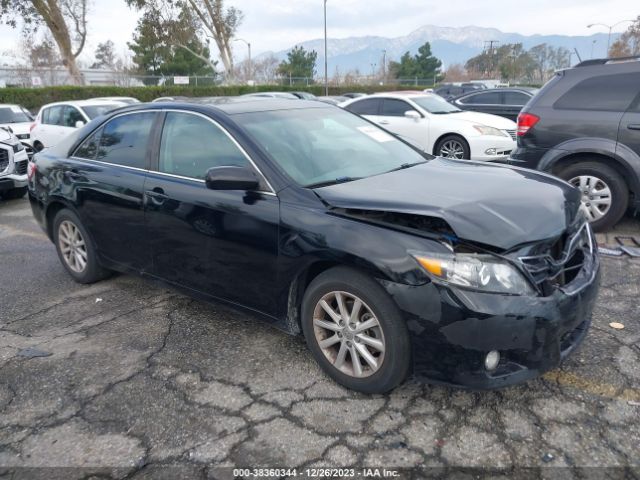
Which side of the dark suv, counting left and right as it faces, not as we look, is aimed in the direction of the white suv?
back

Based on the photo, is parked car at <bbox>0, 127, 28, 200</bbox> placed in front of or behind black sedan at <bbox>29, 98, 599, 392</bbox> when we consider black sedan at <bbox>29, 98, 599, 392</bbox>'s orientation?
behind

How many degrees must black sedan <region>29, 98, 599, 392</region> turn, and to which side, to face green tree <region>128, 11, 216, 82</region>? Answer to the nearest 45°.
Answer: approximately 135° to its left

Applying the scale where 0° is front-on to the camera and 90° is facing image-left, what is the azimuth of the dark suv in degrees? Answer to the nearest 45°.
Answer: approximately 270°

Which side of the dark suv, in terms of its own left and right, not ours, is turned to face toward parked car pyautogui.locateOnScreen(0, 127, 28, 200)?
back

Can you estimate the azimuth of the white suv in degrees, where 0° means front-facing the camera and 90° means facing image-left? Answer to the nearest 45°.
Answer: approximately 315°

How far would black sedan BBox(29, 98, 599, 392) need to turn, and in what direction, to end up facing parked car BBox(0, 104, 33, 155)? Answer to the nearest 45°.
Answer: approximately 180°

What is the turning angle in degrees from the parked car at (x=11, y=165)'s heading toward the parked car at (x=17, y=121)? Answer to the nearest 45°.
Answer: approximately 135° to its left
